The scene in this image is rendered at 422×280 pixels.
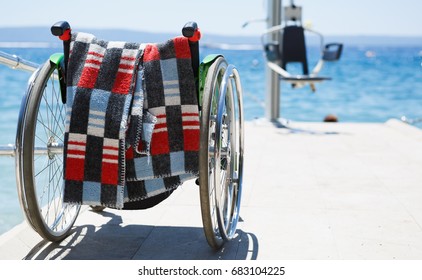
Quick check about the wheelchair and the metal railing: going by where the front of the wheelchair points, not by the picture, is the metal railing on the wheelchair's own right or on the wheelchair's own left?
on the wheelchair's own left

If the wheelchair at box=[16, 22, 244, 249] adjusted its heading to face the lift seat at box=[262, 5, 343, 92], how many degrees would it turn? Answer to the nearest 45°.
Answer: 0° — it already faces it

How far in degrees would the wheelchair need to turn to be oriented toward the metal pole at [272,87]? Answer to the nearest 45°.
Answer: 0° — it already faces it

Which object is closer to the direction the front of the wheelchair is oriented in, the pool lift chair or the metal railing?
the pool lift chair

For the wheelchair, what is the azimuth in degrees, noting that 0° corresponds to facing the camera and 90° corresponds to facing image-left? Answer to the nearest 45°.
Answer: approximately 180°

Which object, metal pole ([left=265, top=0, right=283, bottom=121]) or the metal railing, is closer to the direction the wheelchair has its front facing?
the metal pole
